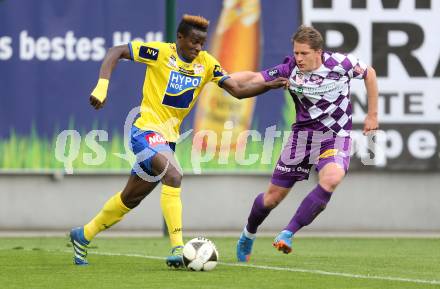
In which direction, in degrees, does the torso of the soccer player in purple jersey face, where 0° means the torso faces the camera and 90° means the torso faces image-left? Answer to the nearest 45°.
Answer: approximately 45°

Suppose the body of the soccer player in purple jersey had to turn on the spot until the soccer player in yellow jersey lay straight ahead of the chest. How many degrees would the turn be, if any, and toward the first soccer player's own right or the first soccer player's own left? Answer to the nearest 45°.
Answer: approximately 45° to the first soccer player's own right

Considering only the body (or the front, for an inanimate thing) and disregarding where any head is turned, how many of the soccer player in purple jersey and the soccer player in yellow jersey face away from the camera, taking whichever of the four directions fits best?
0
